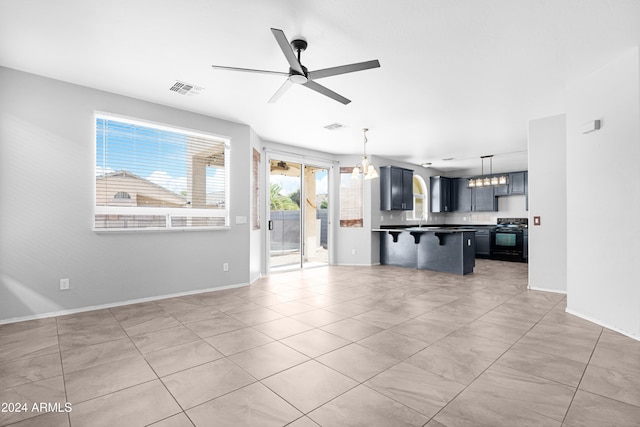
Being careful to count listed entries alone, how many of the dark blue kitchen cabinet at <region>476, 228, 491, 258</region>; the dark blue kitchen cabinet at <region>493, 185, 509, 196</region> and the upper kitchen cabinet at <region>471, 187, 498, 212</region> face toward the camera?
3

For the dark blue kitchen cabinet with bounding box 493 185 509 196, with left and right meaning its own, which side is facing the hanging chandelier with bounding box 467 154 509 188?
front

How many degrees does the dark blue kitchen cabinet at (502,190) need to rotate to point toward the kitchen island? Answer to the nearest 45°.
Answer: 0° — it already faces it

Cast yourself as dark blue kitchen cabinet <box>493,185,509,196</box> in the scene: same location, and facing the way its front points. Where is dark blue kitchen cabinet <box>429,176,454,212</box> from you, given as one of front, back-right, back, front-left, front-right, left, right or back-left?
right

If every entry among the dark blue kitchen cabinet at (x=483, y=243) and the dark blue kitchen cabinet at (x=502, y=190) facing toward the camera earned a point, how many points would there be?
2

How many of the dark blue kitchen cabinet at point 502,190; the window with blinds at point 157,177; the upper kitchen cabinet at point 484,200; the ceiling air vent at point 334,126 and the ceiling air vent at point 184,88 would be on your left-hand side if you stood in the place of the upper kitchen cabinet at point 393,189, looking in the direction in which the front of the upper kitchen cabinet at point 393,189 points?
2

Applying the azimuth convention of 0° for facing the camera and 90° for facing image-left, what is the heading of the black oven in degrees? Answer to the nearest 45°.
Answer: approximately 0°

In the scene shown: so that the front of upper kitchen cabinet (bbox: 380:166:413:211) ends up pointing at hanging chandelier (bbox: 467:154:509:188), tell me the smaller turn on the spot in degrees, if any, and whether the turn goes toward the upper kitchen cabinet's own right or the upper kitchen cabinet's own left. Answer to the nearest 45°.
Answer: approximately 45° to the upper kitchen cabinet's own left

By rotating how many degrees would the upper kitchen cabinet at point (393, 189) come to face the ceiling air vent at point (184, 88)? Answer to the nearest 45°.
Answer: approximately 90° to its right

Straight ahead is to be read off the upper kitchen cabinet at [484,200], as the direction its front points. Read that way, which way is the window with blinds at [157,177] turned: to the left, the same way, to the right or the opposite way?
to the left
